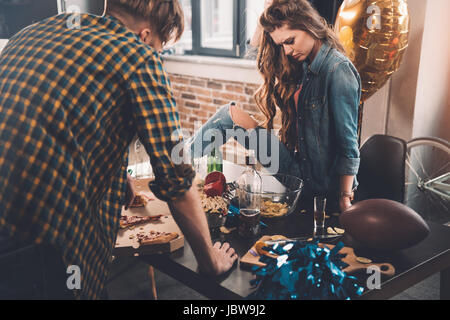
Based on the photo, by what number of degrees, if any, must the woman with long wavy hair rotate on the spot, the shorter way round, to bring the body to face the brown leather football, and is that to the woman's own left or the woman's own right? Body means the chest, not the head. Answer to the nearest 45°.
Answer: approximately 45° to the woman's own left

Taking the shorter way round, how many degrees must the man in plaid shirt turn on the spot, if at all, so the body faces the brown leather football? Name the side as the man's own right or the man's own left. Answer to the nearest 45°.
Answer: approximately 45° to the man's own right

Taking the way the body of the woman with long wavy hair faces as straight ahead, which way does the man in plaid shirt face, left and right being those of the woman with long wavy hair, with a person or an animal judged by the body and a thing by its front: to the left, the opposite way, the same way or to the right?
the opposite way

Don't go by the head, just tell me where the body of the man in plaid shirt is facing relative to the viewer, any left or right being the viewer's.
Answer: facing away from the viewer and to the right of the viewer
